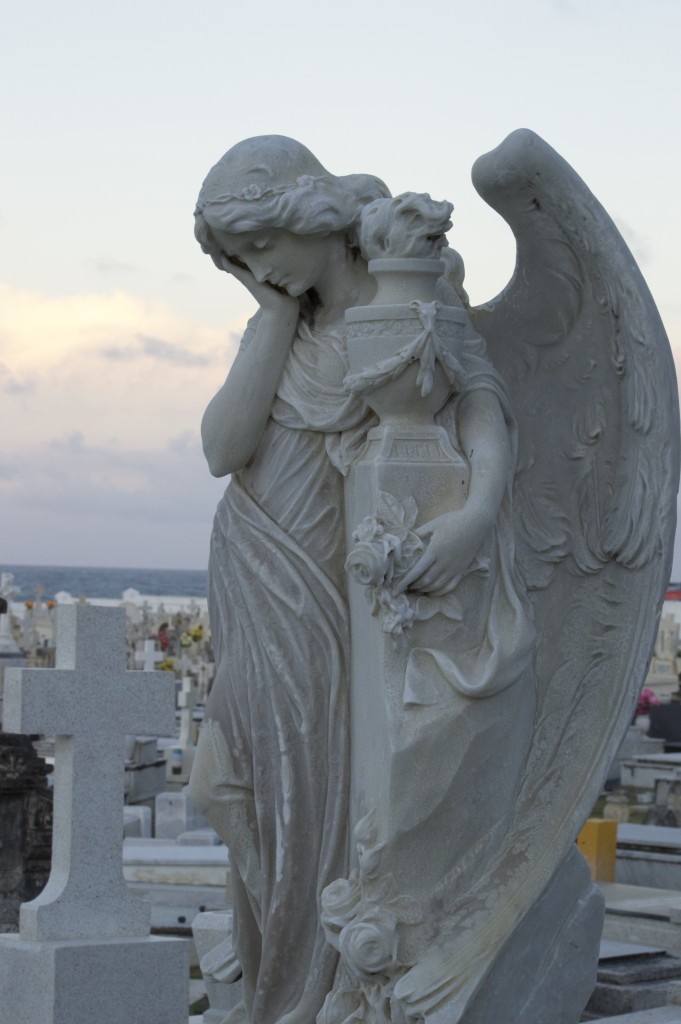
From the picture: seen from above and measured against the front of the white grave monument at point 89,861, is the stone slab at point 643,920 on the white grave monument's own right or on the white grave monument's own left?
on the white grave monument's own left

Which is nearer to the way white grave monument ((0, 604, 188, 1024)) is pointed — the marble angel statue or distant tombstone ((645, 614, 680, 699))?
the marble angel statue

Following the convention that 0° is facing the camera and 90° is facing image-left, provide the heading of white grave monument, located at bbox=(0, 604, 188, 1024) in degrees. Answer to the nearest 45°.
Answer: approximately 315°

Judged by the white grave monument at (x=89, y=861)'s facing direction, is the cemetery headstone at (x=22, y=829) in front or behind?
behind

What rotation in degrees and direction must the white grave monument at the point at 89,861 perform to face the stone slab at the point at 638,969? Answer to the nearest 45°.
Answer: approximately 45° to its left

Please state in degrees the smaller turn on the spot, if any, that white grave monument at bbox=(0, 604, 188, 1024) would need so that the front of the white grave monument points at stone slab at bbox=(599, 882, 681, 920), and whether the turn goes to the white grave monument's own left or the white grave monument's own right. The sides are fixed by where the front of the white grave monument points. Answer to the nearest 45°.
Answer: approximately 90° to the white grave monument's own left

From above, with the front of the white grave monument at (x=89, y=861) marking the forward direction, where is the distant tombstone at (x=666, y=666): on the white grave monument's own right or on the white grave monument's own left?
on the white grave monument's own left
